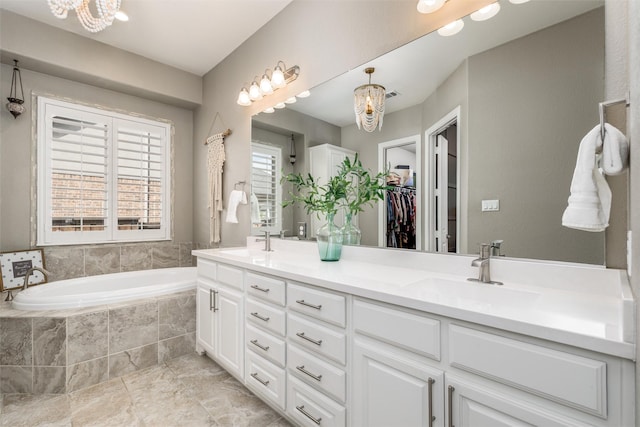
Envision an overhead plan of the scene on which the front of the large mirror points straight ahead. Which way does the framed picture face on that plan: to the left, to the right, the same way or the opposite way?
to the left

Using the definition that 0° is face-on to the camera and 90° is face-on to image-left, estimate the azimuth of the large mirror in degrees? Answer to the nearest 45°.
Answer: approximately 45°

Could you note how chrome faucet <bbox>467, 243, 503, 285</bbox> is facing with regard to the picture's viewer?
facing the viewer and to the left of the viewer

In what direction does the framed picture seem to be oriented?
toward the camera

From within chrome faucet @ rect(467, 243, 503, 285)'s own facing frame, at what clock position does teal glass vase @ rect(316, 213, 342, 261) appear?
The teal glass vase is roughly at 2 o'clock from the chrome faucet.

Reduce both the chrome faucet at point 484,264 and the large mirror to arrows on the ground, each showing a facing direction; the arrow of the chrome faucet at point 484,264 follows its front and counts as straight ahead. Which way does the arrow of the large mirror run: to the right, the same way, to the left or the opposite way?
the same way

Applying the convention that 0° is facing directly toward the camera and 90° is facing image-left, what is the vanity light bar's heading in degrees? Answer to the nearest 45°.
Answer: approximately 45°

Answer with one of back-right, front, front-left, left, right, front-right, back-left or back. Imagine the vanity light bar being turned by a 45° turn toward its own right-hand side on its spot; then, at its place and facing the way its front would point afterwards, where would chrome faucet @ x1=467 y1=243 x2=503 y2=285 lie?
back-left

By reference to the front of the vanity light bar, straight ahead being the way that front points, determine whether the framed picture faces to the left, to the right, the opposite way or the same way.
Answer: to the left

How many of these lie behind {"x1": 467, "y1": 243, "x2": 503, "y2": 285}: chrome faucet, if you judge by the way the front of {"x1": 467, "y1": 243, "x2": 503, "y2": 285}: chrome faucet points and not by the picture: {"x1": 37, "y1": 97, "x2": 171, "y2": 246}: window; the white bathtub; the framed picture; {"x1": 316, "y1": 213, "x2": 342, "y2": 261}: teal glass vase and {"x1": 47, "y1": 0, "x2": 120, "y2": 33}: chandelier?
0
